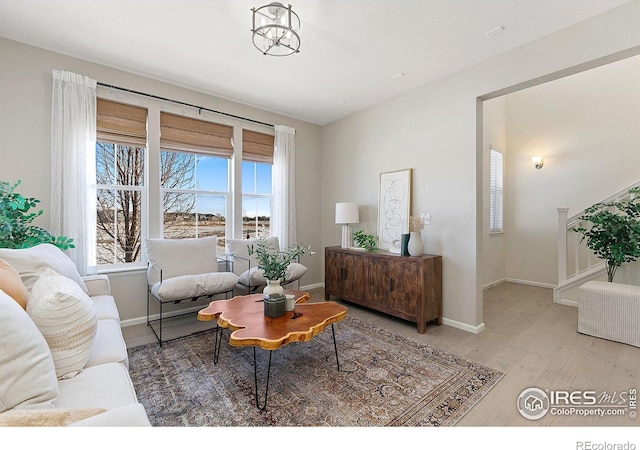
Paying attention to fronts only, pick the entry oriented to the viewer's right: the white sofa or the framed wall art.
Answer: the white sofa

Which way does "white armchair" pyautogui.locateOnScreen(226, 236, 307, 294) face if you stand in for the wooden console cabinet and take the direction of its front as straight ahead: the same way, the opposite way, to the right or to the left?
to the left

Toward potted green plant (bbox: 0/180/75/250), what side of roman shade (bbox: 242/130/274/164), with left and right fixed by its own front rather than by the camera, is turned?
right

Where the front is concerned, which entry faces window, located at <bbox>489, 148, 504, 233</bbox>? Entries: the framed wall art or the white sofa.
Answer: the white sofa

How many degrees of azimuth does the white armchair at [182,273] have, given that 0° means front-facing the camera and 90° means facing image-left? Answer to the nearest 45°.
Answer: approximately 315°

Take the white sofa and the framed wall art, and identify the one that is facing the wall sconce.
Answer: the white sofa

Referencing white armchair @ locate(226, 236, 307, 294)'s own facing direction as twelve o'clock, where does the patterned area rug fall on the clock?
The patterned area rug is roughly at 1 o'clock from the white armchair.

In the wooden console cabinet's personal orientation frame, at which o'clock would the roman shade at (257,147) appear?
The roman shade is roughly at 2 o'clock from the wooden console cabinet.

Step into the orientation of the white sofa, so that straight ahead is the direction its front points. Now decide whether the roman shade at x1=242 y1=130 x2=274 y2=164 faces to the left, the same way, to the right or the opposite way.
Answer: to the right

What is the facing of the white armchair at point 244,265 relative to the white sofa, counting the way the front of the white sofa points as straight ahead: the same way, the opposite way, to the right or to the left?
to the right

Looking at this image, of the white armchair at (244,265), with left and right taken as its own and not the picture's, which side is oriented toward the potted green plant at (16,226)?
right

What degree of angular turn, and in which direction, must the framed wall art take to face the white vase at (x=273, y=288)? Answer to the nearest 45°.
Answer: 0° — it already faces it

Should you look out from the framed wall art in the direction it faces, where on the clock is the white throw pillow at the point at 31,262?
The white throw pillow is roughly at 12 o'clock from the framed wall art.

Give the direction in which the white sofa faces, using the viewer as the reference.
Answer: facing to the right of the viewer

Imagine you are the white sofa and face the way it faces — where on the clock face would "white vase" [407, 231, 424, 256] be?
The white vase is roughly at 12 o'clock from the white sofa.
